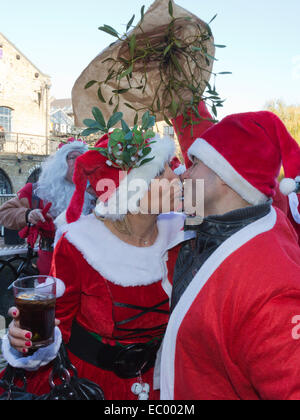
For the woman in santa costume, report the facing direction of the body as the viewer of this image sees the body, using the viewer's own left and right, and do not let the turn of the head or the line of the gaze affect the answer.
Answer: facing the viewer and to the right of the viewer

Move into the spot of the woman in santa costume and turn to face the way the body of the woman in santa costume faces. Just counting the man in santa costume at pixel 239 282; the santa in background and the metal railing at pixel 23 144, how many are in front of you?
1

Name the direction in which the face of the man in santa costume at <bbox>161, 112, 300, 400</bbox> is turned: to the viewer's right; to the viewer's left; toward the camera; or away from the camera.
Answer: to the viewer's left

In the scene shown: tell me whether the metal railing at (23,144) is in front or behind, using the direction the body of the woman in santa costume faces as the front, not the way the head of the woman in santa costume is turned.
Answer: behind

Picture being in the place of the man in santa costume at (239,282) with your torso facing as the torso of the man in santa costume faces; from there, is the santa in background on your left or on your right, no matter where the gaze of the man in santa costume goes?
on your right

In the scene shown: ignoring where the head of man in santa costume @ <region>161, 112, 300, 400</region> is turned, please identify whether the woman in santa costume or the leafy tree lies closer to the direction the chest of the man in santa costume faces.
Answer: the woman in santa costume

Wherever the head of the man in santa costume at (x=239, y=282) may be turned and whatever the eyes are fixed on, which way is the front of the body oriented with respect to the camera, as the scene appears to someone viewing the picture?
to the viewer's left

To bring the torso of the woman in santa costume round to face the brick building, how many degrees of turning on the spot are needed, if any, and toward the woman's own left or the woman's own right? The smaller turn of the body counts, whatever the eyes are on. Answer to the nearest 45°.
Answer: approximately 135° to the woman's own left

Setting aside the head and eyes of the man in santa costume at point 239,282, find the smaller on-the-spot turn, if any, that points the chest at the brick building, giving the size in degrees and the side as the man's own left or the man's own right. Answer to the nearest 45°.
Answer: approximately 45° to the man's own right

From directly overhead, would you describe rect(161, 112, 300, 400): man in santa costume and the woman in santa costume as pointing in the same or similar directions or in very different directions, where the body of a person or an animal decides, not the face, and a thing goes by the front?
very different directions

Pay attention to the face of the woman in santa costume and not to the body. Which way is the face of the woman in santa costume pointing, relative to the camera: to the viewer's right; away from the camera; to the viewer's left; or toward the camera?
to the viewer's right
